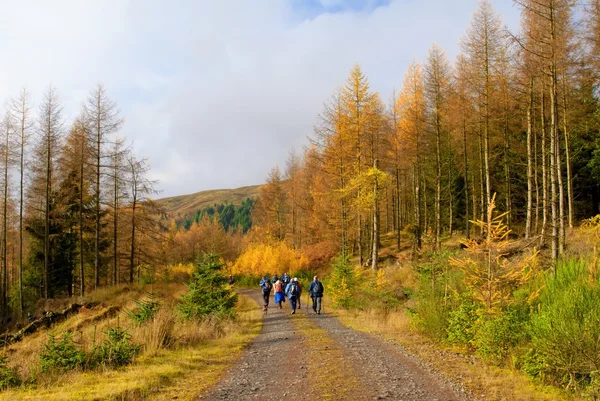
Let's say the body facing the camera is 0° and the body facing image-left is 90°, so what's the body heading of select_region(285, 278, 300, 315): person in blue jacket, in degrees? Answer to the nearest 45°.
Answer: approximately 180°

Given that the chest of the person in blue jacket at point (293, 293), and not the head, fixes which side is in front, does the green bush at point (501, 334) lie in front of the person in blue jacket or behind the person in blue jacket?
behind

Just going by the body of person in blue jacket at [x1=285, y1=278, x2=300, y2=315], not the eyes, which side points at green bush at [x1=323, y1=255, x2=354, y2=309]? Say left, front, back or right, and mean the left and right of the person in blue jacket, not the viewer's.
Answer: right

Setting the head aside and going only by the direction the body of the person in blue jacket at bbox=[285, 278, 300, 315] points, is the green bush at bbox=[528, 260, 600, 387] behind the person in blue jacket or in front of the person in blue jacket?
behind
